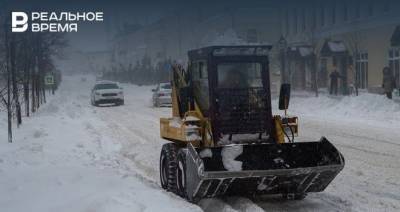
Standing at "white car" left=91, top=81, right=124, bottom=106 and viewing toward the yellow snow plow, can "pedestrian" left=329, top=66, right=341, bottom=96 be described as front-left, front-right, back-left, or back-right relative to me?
front-left

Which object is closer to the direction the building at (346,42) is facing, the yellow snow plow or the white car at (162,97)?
the white car

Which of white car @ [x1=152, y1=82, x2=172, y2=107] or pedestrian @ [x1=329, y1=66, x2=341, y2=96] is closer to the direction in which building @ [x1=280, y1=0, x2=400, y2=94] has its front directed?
the white car

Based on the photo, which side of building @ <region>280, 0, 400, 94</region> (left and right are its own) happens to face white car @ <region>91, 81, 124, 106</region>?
front

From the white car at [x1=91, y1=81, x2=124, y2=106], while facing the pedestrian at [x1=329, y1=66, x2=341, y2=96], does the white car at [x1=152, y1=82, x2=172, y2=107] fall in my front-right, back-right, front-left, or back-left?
front-right

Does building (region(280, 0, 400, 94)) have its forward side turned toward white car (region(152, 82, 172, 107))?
yes

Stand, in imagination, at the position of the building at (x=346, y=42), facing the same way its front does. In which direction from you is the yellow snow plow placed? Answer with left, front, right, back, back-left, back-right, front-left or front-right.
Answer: front-left

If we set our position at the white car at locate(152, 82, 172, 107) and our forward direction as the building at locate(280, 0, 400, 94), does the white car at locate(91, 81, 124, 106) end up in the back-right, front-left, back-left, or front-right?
back-left

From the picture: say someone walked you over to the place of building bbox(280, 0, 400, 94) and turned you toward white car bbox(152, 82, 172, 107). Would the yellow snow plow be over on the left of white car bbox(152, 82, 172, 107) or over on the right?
left

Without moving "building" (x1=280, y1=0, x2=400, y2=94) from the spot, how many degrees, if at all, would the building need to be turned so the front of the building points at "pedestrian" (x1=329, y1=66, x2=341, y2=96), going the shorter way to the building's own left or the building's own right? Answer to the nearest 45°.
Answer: approximately 45° to the building's own left

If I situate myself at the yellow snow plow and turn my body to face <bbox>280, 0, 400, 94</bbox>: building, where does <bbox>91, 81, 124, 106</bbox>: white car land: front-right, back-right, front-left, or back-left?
front-left
